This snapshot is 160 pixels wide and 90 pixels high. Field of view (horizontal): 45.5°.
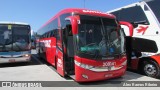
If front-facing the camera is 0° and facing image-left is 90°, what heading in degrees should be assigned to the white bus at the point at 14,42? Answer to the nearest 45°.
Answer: approximately 0°

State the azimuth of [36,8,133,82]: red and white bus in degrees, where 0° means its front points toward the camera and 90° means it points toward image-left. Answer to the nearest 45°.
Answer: approximately 315°

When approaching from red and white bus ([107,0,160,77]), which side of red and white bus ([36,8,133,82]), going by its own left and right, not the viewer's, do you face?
left
